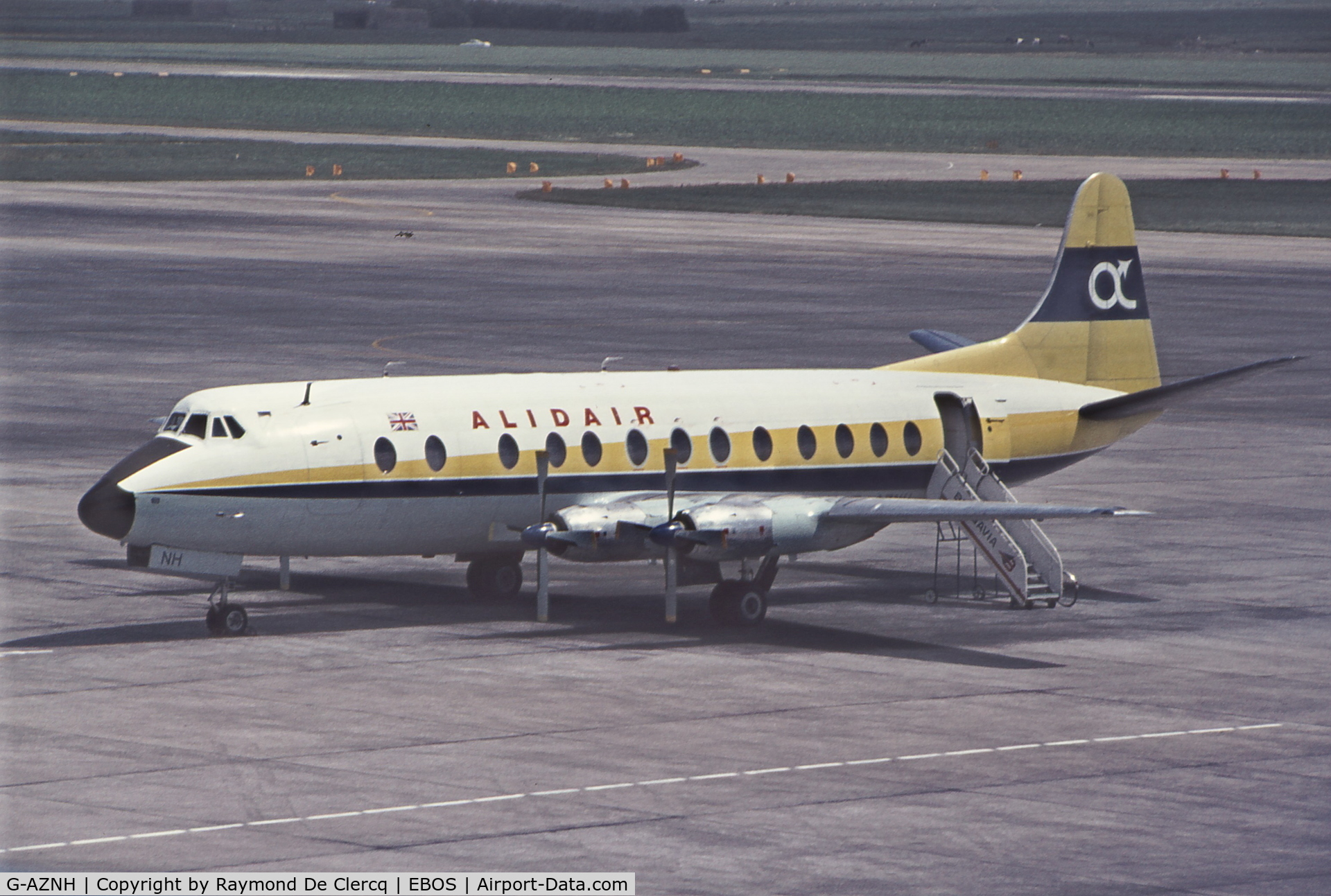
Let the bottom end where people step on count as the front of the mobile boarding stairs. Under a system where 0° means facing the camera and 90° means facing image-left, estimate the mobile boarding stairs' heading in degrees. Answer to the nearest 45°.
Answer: approximately 315°

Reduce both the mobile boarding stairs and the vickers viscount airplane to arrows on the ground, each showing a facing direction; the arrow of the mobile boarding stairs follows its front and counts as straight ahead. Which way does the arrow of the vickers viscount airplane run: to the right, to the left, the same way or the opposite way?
to the right

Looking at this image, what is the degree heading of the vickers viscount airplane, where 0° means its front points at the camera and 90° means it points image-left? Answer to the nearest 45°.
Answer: approximately 45°
